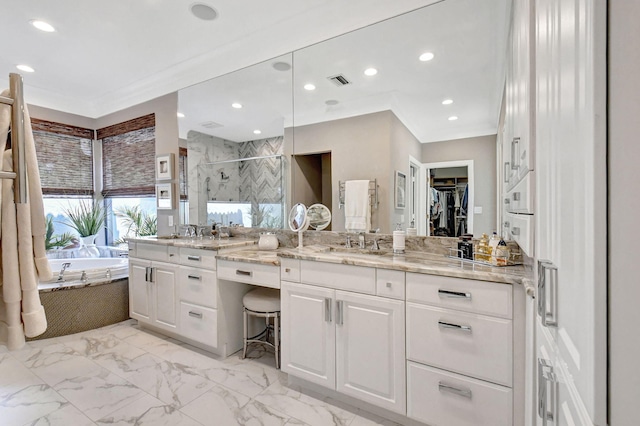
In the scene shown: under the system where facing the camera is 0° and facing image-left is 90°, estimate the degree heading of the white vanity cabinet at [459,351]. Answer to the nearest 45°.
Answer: approximately 45°

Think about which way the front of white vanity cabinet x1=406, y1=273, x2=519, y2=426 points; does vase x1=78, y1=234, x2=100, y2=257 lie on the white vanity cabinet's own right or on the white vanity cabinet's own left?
on the white vanity cabinet's own right

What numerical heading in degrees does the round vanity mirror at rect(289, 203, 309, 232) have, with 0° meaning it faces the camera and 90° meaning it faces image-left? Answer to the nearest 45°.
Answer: approximately 45°

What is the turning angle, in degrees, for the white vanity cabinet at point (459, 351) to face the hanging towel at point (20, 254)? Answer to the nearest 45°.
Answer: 0° — it already faces it

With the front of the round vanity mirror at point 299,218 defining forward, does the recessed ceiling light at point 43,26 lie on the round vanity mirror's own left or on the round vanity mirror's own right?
on the round vanity mirror's own right
